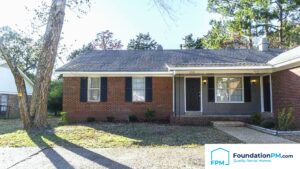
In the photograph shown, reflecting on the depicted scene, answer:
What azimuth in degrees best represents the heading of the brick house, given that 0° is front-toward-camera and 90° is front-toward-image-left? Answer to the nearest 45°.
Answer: approximately 0°

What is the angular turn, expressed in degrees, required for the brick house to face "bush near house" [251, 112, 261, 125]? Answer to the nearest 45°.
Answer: approximately 90° to its left

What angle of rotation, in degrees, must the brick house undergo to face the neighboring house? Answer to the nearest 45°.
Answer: approximately 135° to its right

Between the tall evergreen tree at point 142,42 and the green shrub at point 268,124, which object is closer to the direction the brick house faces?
the green shrub

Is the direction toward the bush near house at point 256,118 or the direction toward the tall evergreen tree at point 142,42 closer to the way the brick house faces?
the bush near house

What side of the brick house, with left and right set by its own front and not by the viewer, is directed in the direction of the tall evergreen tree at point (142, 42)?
back

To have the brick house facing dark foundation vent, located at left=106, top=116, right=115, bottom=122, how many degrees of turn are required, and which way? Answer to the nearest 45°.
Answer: approximately 90° to its right

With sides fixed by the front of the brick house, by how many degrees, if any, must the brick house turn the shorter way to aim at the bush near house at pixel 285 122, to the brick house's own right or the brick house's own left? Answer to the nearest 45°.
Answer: approximately 45° to the brick house's own left

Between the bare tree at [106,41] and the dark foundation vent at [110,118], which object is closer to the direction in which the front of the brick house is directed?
the dark foundation vent
